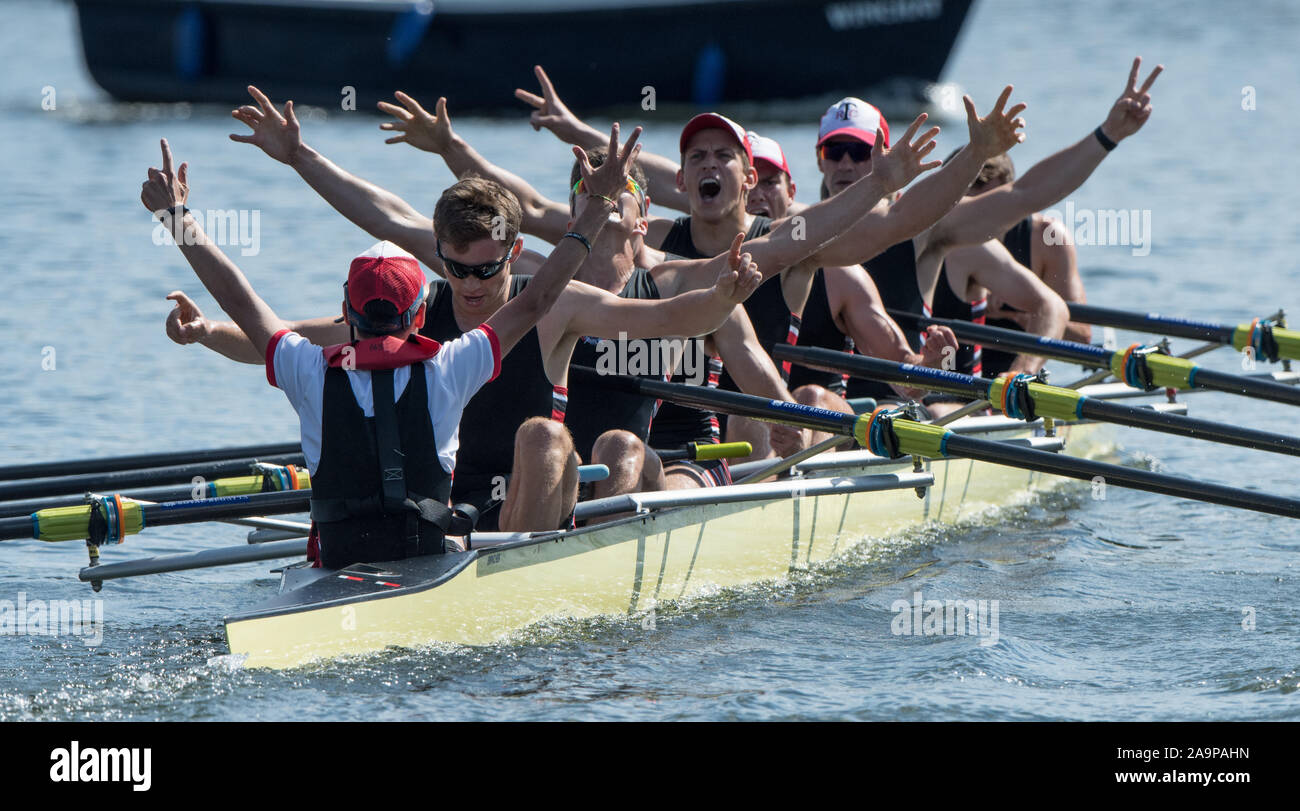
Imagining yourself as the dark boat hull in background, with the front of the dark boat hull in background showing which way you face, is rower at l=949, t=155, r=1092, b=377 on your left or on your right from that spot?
on your right

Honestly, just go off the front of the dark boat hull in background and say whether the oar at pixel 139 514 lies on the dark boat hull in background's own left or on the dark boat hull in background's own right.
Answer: on the dark boat hull in background's own right

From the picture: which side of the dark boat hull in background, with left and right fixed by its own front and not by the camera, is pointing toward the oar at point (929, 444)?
right

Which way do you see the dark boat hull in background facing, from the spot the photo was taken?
facing to the right of the viewer

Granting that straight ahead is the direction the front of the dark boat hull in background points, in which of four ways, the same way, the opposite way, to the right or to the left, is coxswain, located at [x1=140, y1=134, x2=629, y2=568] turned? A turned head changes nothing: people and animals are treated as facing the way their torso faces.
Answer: to the left

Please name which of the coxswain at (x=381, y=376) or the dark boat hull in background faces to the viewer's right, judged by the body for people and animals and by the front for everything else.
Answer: the dark boat hull in background

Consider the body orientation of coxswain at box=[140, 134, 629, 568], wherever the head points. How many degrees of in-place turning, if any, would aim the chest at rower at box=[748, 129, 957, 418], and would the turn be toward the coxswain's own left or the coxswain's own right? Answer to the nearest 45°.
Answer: approximately 45° to the coxswain's own right

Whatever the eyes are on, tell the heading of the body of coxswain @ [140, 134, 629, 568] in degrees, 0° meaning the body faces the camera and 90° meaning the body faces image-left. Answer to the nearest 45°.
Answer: approximately 180°

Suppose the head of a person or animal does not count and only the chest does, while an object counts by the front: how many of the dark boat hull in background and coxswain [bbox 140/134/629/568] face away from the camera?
1
